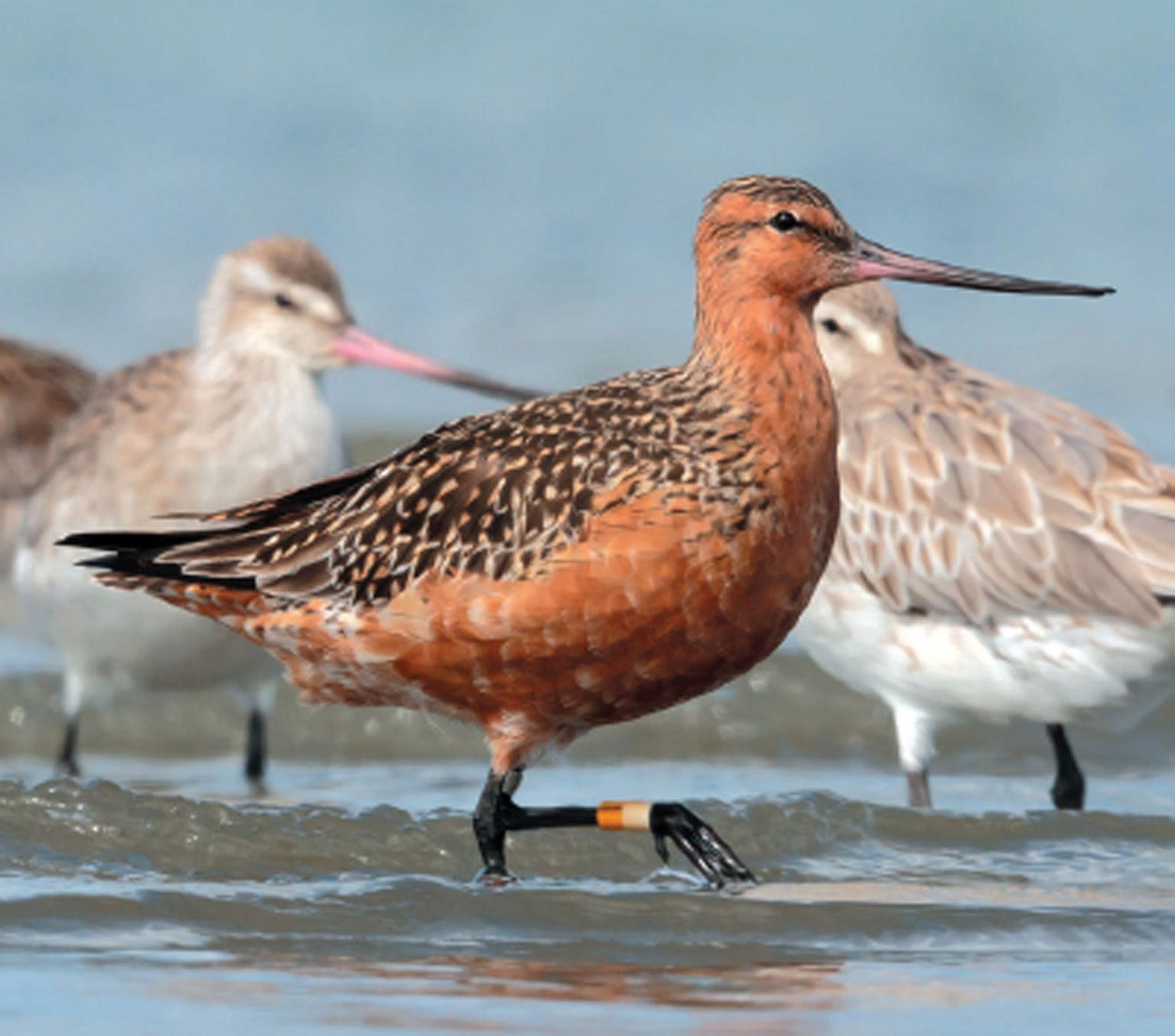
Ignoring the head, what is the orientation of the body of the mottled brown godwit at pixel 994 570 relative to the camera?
to the viewer's left

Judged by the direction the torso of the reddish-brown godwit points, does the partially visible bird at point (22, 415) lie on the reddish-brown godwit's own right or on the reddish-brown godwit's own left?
on the reddish-brown godwit's own left

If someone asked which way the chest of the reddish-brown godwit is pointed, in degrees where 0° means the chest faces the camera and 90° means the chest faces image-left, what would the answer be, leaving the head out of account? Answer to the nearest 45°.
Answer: approximately 270°

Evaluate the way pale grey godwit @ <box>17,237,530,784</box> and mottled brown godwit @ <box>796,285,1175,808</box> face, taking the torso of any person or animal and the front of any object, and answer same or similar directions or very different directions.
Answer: very different directions

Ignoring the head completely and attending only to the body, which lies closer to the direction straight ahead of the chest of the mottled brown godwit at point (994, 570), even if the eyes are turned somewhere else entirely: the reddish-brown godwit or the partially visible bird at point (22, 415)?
the partially visible bird

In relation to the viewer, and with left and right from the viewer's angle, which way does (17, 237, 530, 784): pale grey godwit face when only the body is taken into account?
facing the viewer and to the right of the viewer

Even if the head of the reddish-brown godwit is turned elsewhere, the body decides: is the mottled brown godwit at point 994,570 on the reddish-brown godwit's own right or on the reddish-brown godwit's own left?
on the reddish-brown godwit's own left

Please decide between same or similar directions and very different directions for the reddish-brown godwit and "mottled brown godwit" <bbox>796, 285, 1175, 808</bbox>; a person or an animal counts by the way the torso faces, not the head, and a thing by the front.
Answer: very different directions
